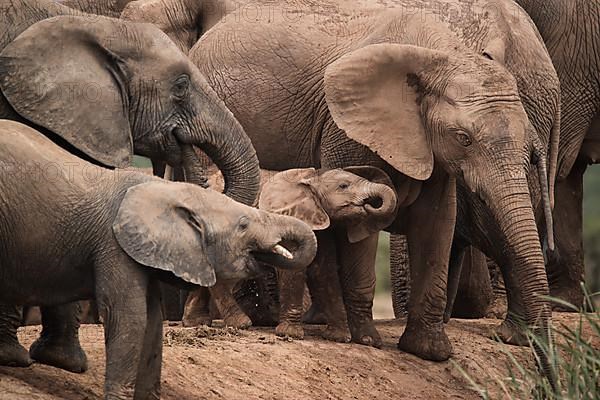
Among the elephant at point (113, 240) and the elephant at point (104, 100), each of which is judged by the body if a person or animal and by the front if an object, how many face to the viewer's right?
2

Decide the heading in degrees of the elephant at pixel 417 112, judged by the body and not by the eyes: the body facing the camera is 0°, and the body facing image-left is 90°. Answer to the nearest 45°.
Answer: approximately 315°

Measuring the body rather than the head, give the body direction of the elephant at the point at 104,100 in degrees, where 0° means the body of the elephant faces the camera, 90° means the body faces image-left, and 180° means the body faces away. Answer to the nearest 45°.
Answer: approximately 270°

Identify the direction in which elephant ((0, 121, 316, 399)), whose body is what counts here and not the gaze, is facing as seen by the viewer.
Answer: to the viewer's right
